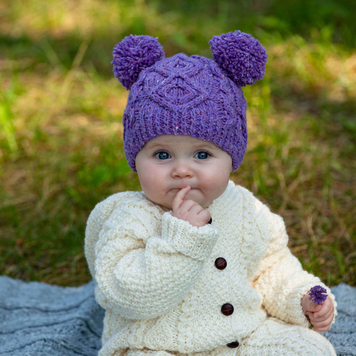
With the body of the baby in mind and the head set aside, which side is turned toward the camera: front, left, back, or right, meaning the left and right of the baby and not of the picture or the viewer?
front
